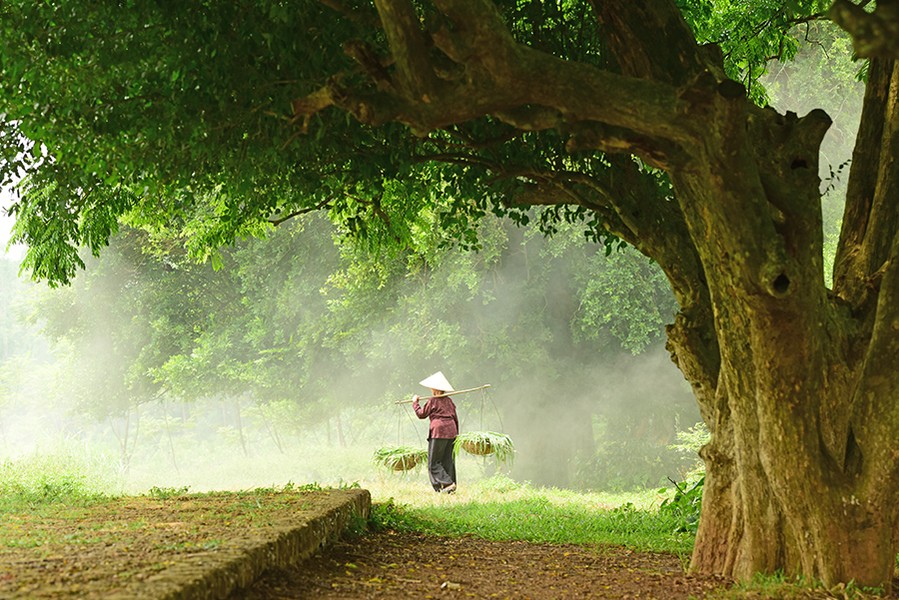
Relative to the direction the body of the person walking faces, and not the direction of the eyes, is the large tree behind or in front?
behind

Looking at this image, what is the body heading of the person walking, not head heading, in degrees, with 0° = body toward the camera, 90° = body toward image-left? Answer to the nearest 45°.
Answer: approximately 135°
